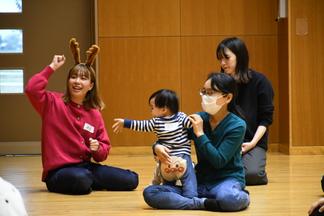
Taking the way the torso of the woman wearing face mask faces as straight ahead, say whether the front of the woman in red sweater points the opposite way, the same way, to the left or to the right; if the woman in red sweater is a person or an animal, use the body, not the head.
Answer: to the left

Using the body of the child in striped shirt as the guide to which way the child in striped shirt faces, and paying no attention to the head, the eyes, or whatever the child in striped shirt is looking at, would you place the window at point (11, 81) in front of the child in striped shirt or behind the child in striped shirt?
in front

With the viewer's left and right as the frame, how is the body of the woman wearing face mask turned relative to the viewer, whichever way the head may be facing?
facing the viewer and to the left of the viewer

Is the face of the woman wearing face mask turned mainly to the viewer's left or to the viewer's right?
to the viewer's left

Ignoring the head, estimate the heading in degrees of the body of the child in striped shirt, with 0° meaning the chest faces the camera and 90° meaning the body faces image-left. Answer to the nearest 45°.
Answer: approximately 135°

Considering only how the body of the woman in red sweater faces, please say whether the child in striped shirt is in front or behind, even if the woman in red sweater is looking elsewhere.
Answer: in front

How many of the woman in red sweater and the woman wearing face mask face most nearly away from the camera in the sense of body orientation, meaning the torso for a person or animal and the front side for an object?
0

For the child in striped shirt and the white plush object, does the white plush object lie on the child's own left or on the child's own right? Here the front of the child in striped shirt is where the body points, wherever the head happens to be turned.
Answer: on the child's own left

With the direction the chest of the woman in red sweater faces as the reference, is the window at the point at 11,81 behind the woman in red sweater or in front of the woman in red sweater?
behind

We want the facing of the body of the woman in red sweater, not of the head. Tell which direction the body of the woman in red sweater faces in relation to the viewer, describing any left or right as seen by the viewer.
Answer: facing the viewer and to the right of the viewer
